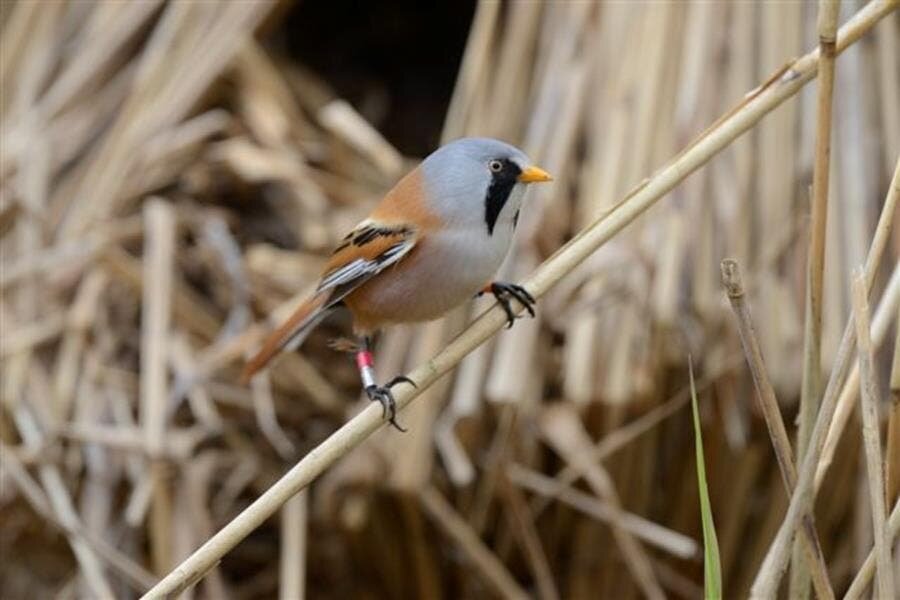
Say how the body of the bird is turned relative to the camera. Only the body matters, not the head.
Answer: to the viewer's right

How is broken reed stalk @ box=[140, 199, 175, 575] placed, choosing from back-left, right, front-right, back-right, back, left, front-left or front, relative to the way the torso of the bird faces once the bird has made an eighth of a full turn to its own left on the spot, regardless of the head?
left
